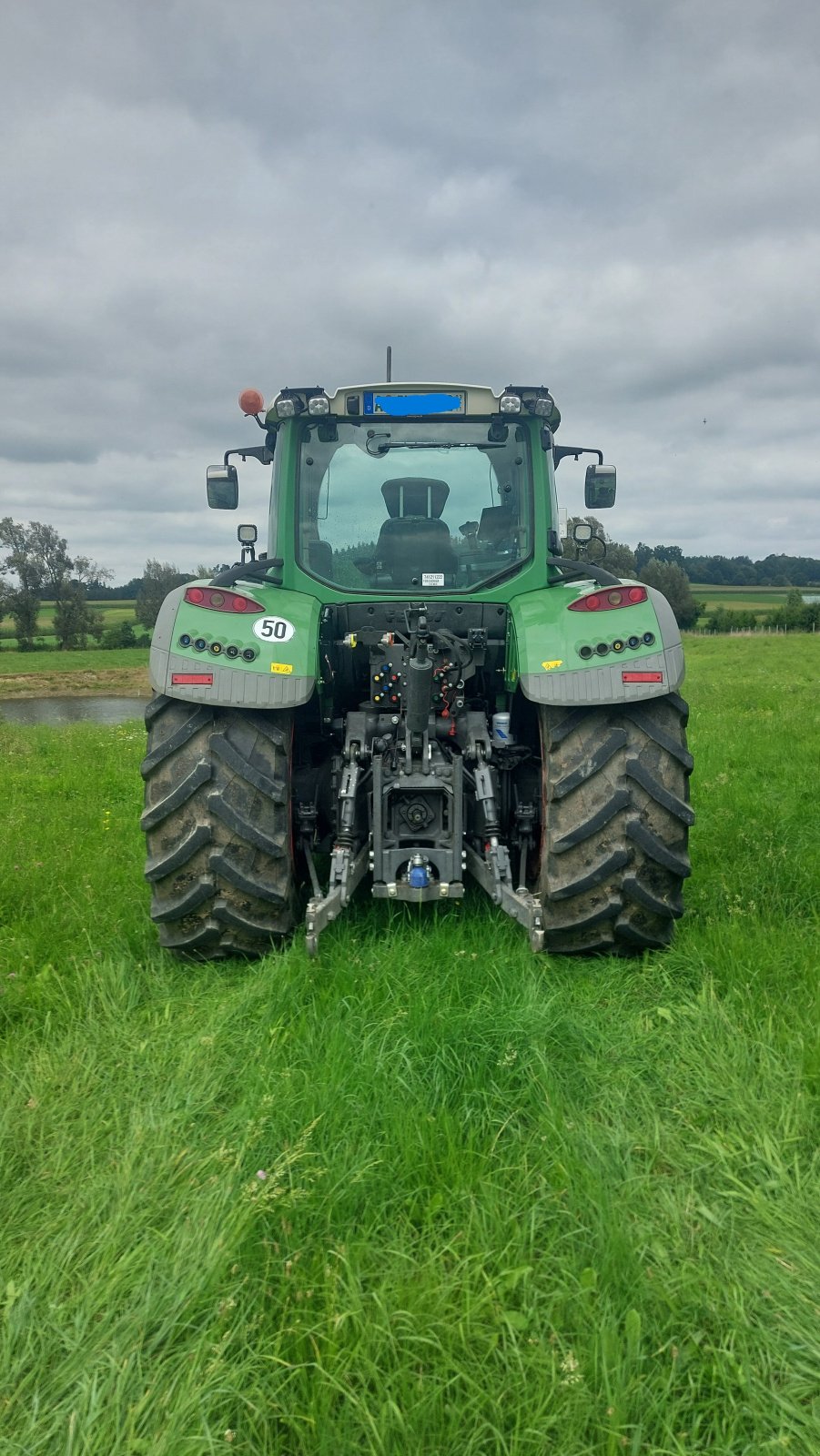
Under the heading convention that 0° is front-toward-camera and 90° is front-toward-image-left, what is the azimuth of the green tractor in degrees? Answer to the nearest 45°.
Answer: approximately 180°
